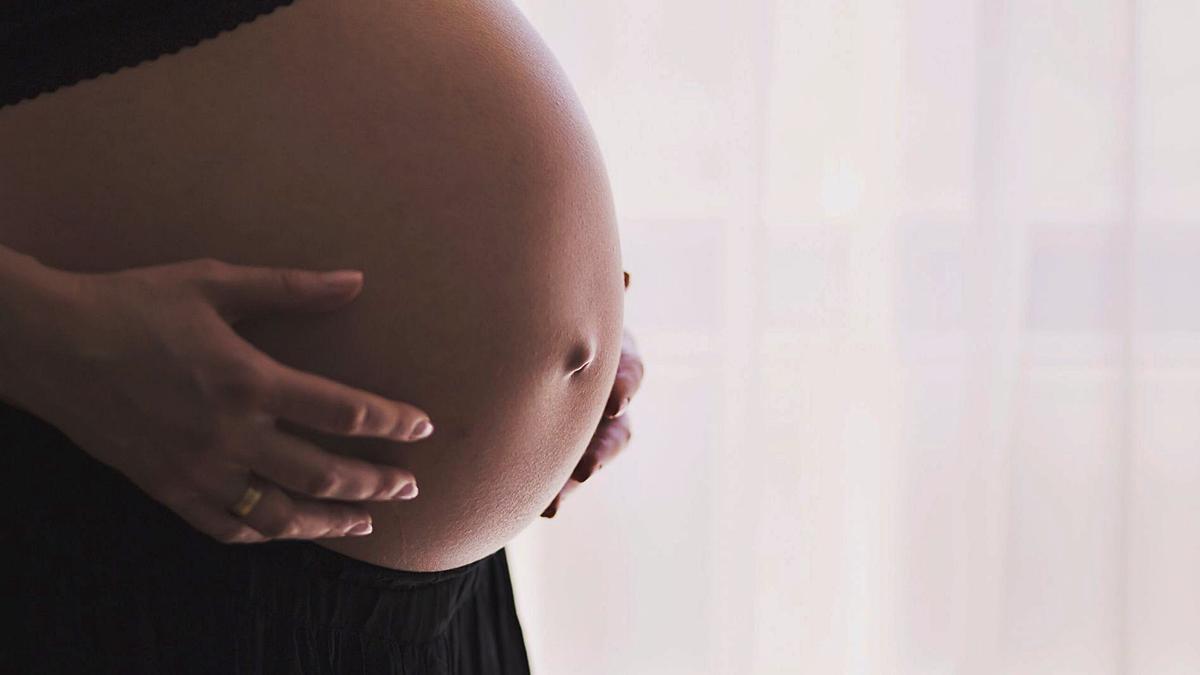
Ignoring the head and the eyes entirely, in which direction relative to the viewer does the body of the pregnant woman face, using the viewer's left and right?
facing the viewer and to the right of the viewer
